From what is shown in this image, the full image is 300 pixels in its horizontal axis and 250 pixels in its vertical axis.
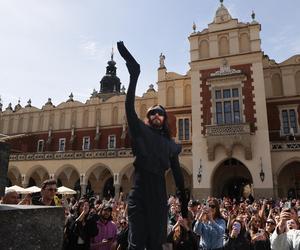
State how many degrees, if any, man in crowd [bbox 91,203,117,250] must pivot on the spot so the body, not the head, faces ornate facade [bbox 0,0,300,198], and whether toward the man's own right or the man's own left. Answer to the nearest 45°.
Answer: approximately 135° to the man's own left

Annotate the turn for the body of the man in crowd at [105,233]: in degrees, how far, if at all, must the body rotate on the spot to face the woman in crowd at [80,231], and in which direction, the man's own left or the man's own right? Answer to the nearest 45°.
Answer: approximately 45° to the man's own right

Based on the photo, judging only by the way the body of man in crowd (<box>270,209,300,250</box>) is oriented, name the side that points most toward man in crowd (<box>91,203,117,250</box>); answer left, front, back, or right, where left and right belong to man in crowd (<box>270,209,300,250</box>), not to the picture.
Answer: right

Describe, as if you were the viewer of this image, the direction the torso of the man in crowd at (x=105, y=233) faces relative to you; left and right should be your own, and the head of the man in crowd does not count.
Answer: facing the viewer

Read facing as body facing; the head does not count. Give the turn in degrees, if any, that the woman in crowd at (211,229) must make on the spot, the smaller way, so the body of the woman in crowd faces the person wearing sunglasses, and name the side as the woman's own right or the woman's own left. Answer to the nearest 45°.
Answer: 0° — they already face them

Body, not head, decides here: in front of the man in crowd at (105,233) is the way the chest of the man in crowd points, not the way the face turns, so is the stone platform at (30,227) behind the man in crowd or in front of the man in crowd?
in front

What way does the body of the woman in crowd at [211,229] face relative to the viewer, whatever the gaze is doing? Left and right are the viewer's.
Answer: facing the viewer and to the left of the viewer

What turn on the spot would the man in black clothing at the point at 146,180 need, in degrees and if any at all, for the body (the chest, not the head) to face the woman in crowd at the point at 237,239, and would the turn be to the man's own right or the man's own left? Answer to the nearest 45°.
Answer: approximately 135° to the man's own left

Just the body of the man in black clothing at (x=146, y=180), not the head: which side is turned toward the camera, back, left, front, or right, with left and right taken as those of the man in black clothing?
front

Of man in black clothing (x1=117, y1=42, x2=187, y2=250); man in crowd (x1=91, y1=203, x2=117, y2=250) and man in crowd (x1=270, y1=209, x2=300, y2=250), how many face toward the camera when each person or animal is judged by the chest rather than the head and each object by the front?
3
